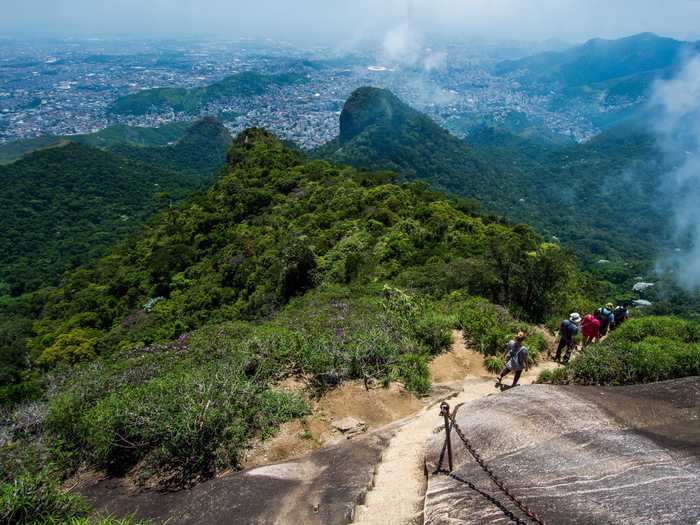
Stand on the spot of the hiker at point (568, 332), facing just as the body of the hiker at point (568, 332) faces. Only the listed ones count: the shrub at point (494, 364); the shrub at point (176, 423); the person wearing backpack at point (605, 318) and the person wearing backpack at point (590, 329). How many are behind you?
2

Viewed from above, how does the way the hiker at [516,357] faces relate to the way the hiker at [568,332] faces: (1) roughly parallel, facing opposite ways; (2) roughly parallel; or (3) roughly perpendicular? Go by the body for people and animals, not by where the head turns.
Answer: roughly parallel

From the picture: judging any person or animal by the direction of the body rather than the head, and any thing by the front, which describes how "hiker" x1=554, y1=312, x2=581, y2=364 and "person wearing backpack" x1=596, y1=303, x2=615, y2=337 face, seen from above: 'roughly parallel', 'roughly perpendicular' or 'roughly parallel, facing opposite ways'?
roughly parallel
